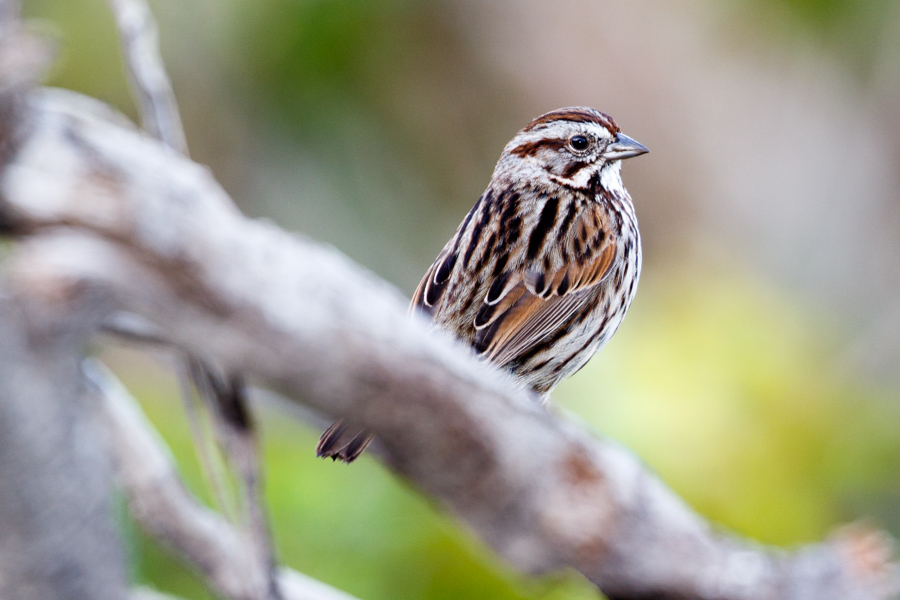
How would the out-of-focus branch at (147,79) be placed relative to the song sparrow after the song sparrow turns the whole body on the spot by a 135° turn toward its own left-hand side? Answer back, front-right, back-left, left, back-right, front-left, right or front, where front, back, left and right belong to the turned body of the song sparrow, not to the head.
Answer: front-left
